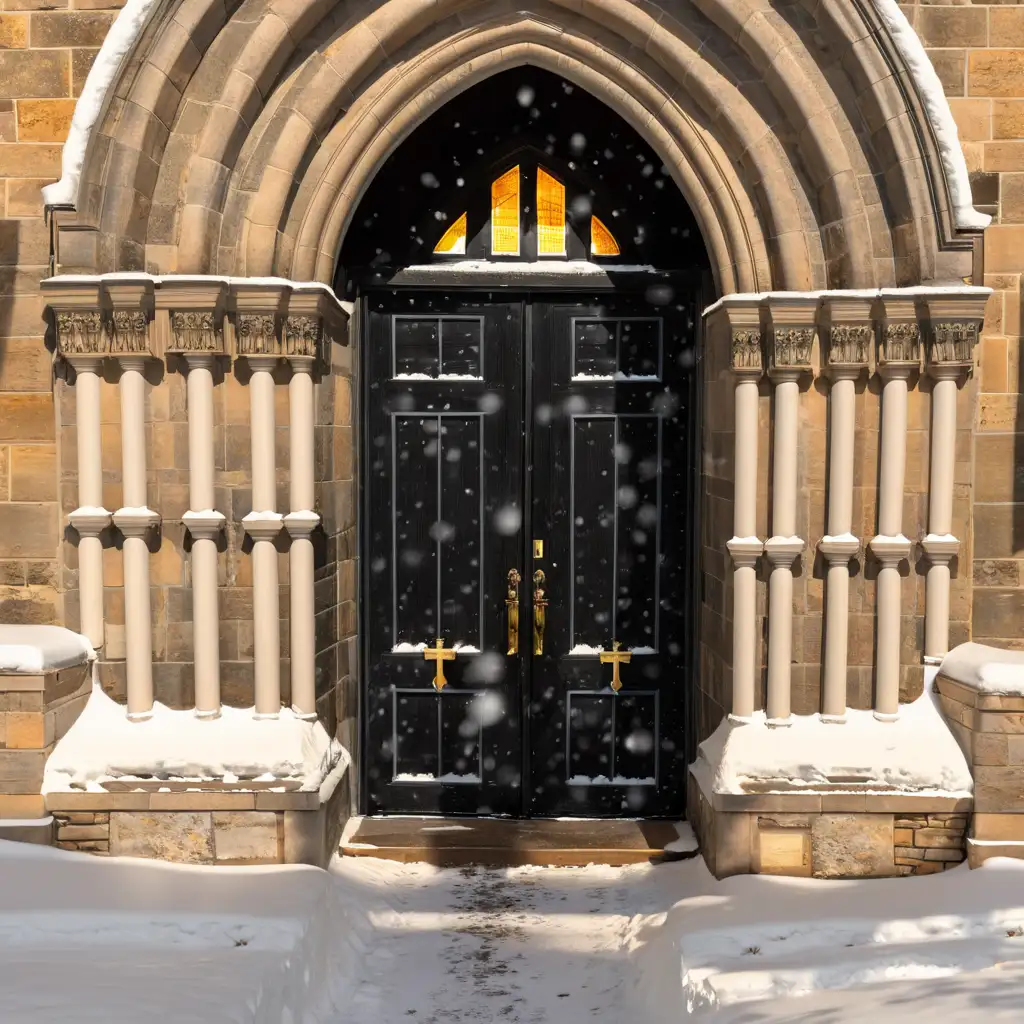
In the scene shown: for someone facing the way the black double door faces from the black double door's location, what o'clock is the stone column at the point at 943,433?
The stone column is roughly at 10 o'clock from the black double door.

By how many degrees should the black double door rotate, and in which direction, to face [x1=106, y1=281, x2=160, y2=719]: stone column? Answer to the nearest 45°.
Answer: approximately 45° to its right

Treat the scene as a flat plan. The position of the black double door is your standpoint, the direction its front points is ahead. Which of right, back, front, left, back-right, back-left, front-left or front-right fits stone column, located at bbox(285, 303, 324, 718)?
front-right

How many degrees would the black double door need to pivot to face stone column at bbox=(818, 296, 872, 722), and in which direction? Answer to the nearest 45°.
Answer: approximately 45° to its left

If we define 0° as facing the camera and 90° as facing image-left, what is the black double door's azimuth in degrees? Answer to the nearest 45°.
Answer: approximately 0°

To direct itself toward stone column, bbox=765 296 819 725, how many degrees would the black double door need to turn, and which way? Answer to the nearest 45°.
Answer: approximately 45° to its left

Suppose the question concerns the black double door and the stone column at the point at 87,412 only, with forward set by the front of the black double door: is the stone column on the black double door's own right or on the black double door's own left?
on the black double door's own right

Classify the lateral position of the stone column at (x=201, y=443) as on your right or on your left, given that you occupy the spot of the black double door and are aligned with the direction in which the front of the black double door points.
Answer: on your right

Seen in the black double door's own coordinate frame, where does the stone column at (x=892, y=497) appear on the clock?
The stone column is roughly at 10 o'clock from the black double door.
